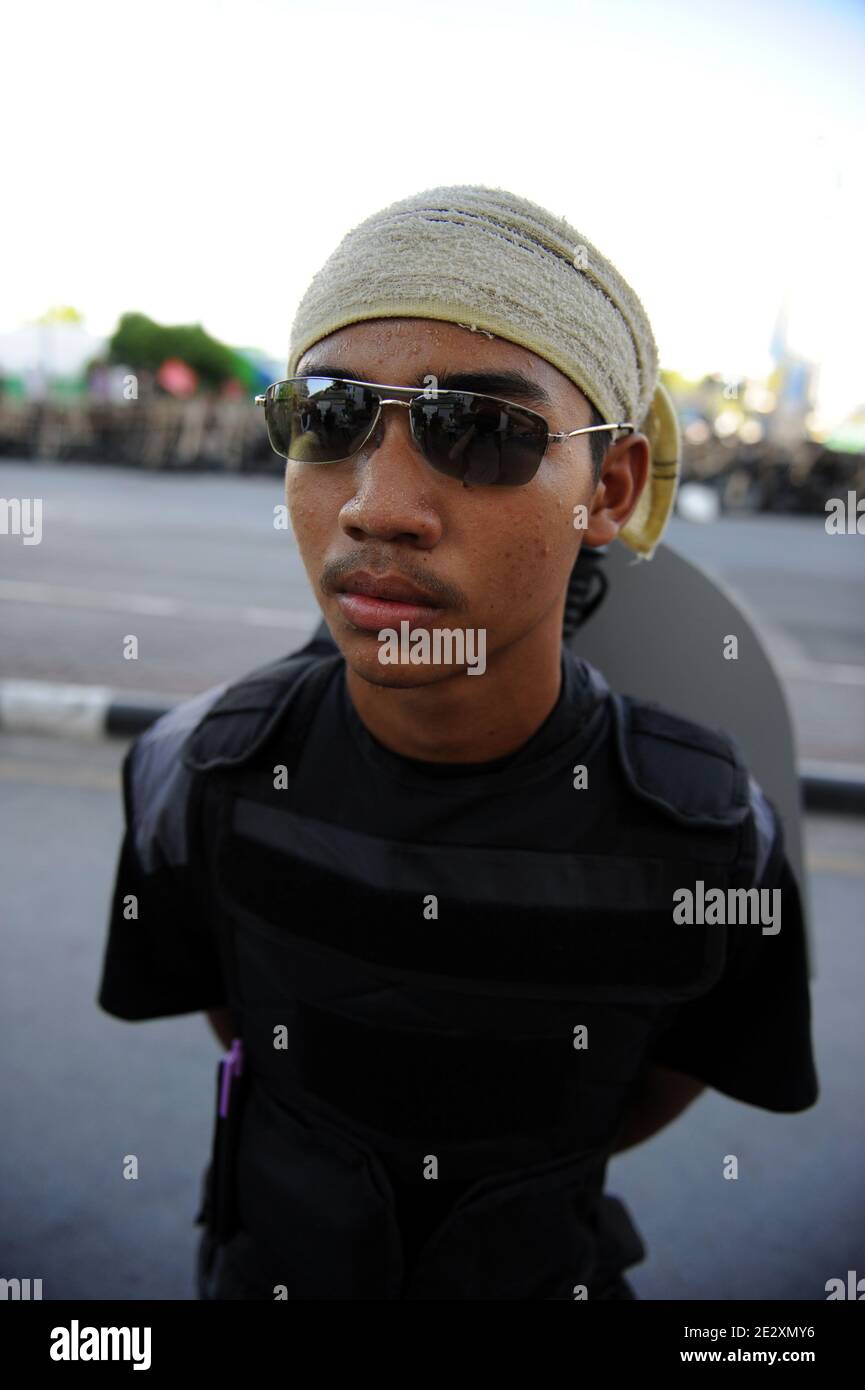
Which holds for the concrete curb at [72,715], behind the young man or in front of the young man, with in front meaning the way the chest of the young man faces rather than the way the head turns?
behind

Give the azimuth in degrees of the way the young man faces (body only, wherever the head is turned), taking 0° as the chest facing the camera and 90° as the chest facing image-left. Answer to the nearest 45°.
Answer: approximately 0°

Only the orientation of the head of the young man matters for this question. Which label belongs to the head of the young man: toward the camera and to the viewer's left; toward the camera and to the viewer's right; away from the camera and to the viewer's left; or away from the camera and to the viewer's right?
toward the camera and to the viewer's left
